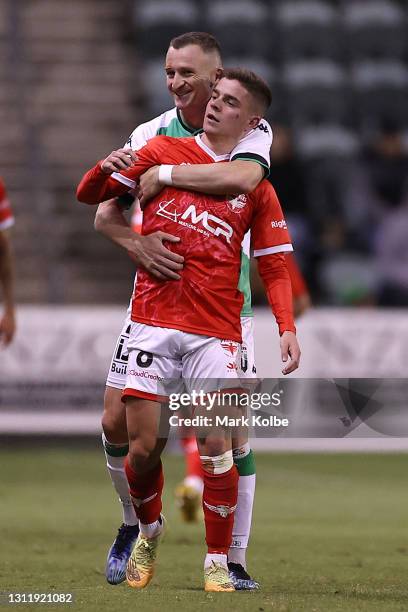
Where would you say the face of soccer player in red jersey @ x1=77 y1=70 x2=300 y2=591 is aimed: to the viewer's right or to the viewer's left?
to the viewer's left

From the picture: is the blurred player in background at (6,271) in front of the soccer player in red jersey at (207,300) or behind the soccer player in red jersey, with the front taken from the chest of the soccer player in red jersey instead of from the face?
behind

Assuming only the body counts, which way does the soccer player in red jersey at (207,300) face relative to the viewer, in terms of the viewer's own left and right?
facing the viewer
